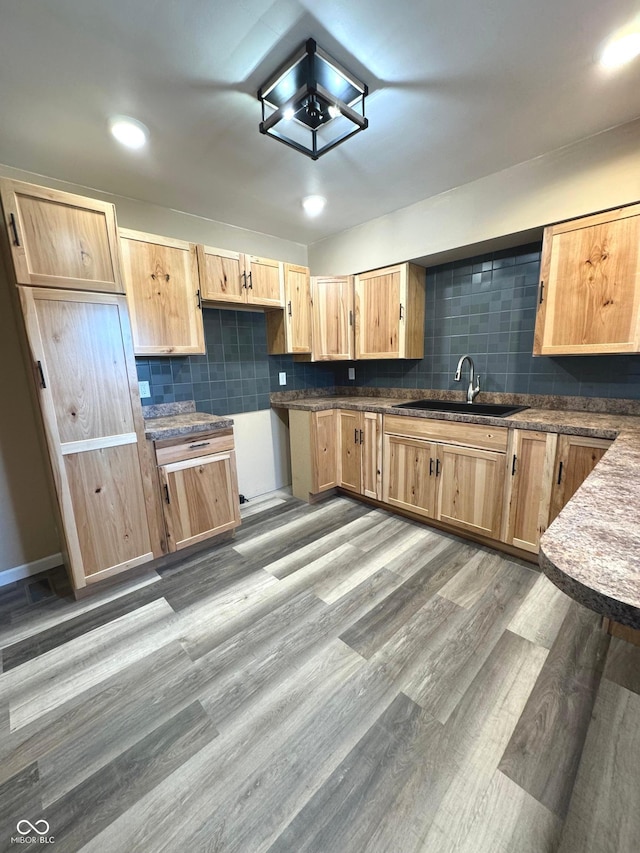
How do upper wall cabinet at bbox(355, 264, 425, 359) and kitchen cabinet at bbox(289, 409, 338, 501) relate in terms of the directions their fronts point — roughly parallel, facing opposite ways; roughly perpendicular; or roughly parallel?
roughly perpendicular

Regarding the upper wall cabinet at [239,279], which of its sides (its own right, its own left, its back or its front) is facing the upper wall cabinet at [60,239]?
right

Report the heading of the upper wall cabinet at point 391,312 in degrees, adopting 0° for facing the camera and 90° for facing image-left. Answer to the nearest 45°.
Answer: approximately 45°

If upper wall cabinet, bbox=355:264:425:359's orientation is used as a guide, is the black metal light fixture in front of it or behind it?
in front

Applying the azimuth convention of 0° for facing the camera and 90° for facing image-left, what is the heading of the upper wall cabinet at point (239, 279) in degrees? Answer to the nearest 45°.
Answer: approximately 315°

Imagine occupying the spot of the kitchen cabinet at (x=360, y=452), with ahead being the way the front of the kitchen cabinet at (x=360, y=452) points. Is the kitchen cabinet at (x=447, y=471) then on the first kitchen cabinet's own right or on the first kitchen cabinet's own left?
on the first kitchen cabinet's own left

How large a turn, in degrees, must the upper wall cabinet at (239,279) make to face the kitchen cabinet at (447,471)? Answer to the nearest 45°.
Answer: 0° — it already faces it

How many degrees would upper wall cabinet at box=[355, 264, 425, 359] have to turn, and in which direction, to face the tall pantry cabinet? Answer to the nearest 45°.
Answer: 0° — it already faces it

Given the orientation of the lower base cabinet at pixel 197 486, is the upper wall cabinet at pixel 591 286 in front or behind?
in front

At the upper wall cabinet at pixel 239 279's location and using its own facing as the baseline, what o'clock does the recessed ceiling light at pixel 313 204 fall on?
The recessed ceiling light is roughly at 11 o'clock from the upper wall cabinet.

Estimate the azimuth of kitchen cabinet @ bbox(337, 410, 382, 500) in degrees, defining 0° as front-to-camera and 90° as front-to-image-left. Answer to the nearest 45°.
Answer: approximately 45°

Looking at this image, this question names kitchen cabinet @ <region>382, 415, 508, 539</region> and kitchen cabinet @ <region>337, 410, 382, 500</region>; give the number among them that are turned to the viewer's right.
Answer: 0
